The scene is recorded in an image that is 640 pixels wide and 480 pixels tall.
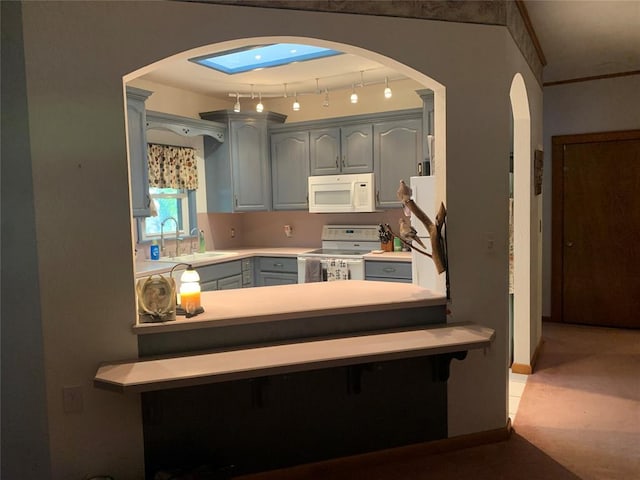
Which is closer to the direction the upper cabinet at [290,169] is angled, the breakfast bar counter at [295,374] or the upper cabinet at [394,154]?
the breakfast bar counter

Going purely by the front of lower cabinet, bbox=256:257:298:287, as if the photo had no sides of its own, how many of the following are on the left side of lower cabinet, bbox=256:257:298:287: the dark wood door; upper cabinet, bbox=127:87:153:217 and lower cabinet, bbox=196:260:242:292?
1

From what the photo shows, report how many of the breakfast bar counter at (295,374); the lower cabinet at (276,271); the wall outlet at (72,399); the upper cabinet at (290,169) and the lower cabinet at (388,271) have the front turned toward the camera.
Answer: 5

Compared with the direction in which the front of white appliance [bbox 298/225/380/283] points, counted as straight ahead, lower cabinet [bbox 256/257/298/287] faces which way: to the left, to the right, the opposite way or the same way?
the same way

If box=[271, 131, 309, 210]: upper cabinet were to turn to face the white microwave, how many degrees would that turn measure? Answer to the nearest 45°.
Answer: approximately 45° to its left

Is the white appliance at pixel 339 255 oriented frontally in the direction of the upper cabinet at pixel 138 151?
no

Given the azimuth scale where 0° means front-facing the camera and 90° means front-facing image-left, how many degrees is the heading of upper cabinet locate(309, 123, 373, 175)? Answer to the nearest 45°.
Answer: approximately 0°

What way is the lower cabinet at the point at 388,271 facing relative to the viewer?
toward the camera

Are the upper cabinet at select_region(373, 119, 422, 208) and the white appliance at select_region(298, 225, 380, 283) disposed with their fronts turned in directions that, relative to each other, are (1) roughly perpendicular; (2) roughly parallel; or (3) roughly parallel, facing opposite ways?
roughly parallel

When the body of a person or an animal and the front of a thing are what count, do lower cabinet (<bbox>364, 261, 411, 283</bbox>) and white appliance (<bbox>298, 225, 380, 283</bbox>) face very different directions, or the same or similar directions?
same or similar directions

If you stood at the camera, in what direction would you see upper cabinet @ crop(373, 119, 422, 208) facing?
facing the viewer

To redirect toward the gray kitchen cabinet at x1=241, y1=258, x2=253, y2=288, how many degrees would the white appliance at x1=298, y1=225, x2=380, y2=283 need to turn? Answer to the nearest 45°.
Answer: approximately 90° to its right

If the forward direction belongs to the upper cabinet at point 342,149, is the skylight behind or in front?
in front

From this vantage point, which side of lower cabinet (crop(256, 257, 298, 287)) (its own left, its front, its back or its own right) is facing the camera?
front

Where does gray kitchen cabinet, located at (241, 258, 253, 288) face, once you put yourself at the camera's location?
facing the viewer and to the right of the viewer

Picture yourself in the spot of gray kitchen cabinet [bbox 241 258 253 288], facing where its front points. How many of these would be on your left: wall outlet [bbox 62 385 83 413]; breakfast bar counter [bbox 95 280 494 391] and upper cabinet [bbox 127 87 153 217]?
0
